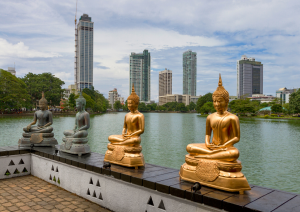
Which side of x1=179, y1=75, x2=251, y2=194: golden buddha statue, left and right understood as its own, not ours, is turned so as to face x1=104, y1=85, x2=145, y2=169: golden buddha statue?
right

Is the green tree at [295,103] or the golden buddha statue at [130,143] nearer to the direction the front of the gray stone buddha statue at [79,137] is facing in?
the golden buddha statue

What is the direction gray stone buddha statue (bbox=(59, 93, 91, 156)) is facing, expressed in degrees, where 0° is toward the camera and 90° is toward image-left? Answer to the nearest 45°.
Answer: approximately 45°

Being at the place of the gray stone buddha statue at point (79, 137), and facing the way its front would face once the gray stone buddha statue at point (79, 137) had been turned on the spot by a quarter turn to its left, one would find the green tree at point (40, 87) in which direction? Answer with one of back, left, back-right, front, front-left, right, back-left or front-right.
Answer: back-left

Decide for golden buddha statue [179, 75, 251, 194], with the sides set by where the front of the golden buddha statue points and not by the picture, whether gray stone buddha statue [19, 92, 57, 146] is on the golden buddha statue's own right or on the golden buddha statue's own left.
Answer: on the golden buddha statue's own right

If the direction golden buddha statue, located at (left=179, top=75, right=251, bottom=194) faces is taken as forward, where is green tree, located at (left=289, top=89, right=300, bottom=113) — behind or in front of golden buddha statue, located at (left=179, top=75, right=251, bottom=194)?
behind

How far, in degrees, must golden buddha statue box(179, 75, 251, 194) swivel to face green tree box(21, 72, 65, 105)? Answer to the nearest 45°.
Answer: approximately 90° to its right

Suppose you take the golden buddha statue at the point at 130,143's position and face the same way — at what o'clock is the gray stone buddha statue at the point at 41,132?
The gray stone buddha statue is roughly at 3 o'clock from the golden buddha statue.

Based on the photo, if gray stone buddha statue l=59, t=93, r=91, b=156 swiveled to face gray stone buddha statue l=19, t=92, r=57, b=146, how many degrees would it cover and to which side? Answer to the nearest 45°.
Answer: approximately 90° to its right

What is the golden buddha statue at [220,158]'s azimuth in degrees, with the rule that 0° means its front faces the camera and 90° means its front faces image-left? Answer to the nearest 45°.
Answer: approximately 45°
